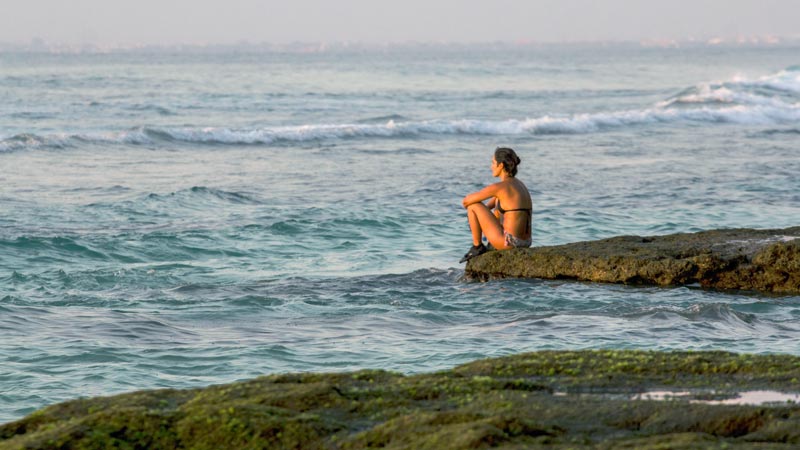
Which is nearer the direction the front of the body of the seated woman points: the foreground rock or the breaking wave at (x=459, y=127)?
the breaking wave

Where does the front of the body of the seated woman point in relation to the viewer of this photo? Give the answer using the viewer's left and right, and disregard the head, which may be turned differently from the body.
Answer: facing away from the viewer and to the left of the viewer

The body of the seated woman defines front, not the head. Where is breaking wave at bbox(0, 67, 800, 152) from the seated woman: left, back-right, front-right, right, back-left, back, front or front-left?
front-right

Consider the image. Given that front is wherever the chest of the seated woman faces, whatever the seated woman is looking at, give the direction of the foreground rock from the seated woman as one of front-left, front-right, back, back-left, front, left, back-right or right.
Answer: back-left

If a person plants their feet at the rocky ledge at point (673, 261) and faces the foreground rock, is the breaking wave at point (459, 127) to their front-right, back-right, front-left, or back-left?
back-right

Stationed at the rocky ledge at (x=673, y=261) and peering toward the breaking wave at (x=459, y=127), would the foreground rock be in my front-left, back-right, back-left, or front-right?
back-left

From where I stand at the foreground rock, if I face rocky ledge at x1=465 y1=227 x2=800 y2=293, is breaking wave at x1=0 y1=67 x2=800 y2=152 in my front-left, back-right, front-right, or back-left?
front-left

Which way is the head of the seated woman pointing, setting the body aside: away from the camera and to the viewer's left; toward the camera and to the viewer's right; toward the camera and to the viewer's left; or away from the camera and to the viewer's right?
away from the camera and to the viewer's left
